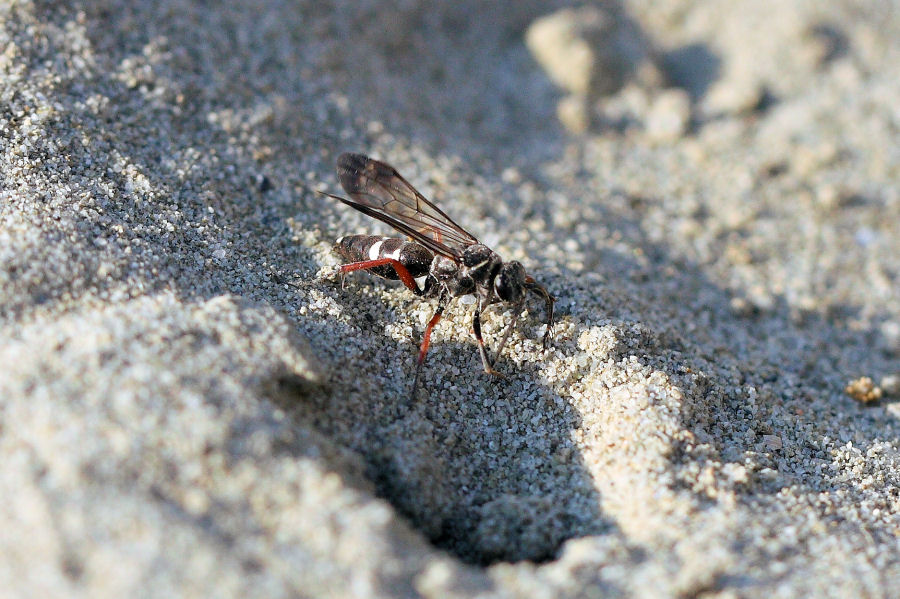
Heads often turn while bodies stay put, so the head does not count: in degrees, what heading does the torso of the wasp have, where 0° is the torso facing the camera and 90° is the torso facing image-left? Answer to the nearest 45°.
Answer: approximately 270°
